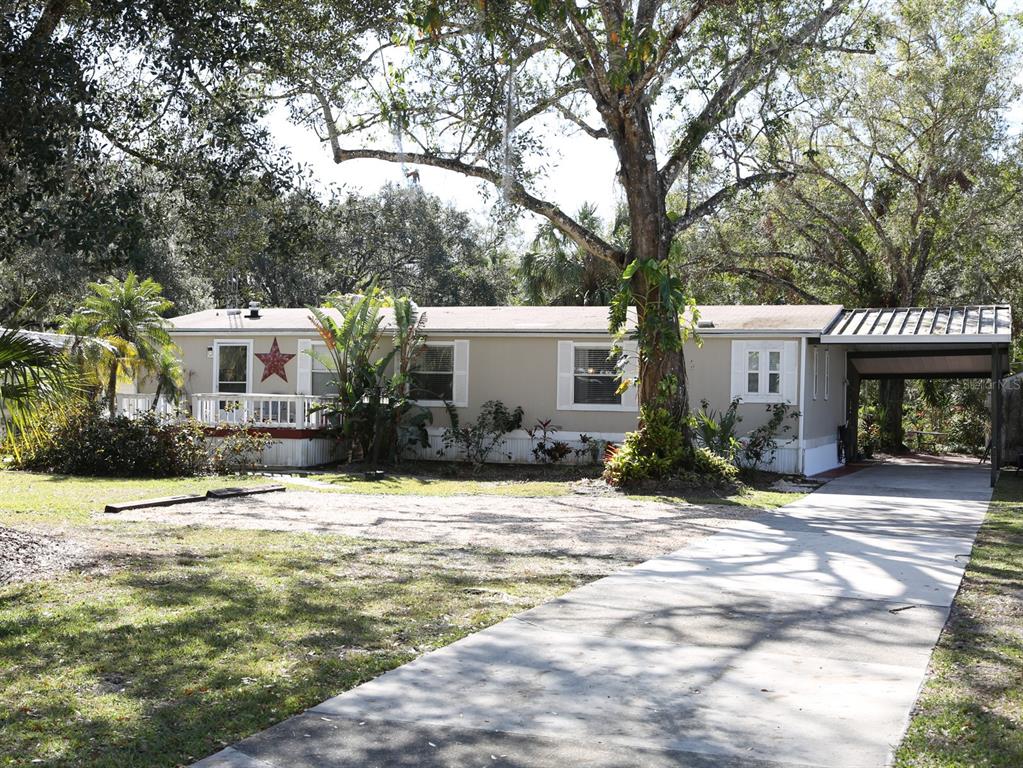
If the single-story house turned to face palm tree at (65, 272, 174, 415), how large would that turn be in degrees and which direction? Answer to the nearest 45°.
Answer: approximately 90° to its right

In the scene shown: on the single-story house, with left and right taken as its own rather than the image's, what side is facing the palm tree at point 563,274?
back

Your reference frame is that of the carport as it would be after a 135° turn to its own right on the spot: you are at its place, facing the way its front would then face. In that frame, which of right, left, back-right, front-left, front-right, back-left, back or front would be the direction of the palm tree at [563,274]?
front

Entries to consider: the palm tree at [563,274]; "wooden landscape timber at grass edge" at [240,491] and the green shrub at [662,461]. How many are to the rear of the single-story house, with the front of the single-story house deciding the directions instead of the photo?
1

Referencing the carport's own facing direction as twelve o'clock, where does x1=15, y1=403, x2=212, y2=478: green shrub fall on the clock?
The green shrub is roughly at 2 o'clock from the carport.

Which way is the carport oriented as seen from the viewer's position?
toward the camera

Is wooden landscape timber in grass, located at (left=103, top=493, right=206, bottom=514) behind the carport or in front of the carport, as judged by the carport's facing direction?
in front

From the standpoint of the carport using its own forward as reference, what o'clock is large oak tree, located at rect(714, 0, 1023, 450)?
The large oak tree is roughly at 6 o'clock from the carport.

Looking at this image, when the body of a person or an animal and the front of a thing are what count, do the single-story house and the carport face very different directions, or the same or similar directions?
same or similar directions

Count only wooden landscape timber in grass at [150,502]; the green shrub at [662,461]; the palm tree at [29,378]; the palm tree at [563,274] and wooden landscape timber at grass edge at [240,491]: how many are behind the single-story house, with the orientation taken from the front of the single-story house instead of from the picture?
1
